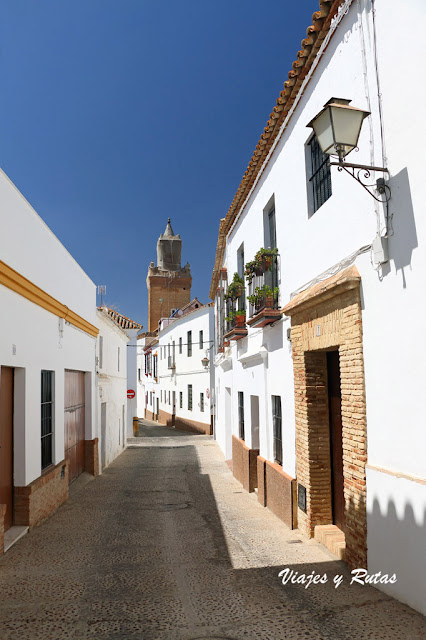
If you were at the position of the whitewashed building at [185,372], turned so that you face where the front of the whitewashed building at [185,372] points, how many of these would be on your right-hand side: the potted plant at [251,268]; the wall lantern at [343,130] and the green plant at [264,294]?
0

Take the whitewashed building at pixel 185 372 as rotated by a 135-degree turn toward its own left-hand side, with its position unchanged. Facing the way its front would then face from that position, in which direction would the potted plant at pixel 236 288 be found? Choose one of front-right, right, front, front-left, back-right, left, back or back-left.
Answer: right

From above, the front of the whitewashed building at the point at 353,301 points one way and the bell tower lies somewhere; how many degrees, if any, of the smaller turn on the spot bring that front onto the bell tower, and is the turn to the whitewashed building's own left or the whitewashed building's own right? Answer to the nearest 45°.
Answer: approximately 90° to the whitewashed building's own right

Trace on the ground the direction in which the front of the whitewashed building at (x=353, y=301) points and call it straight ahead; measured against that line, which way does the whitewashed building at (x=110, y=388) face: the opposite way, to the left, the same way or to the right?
the opposite way

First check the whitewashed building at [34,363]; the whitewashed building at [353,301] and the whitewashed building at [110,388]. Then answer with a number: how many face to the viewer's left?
1

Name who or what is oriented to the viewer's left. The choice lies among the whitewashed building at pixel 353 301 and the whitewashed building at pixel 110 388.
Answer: the whitewashed building at pixel 353 301

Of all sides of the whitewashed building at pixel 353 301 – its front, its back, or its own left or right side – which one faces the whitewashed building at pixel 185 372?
right

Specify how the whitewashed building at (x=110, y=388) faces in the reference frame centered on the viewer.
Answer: facing to the right of the viewer

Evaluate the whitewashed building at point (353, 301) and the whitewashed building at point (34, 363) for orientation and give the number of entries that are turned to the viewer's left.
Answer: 1

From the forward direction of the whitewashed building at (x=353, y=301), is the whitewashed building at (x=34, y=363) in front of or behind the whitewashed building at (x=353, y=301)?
in front

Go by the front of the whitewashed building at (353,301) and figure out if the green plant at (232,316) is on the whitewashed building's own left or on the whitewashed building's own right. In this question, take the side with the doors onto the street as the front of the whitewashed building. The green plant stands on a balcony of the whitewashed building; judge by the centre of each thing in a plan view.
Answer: on the whitewashed building's own right

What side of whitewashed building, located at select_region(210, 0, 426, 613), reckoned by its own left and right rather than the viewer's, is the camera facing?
left

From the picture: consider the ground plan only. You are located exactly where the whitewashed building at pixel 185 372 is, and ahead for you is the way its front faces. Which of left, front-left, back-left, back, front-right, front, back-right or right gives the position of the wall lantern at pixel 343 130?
front-left

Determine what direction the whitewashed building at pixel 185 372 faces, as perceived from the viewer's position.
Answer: facing the viewer and to the left of the viewer

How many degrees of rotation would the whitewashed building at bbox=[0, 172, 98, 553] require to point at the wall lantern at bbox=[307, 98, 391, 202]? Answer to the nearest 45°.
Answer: approximately 45° to its right
